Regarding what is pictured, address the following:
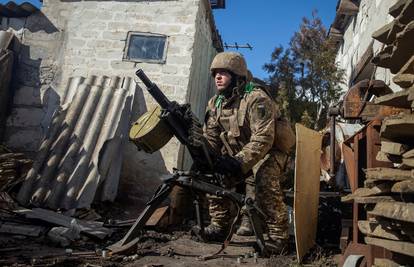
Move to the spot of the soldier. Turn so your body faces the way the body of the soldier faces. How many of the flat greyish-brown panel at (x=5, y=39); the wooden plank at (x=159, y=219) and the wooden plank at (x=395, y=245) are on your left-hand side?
1

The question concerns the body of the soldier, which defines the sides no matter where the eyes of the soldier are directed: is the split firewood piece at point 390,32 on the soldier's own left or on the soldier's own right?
on the soldier's own left

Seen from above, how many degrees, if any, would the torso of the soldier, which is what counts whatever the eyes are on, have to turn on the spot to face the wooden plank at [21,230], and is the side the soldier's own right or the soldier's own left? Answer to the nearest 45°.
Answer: approximately 45° to the soldier's own right

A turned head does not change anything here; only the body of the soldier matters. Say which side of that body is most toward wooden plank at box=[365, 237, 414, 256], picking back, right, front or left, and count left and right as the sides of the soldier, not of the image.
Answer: left

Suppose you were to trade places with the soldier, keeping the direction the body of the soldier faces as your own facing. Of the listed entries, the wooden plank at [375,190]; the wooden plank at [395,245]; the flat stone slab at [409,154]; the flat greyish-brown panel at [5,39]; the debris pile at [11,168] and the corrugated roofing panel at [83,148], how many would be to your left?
3

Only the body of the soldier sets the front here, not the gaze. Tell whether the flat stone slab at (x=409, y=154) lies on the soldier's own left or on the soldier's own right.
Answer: on the soldier's own left

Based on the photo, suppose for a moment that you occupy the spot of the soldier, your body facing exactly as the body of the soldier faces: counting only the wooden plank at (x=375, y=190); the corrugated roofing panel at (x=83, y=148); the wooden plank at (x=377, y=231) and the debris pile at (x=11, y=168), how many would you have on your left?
2

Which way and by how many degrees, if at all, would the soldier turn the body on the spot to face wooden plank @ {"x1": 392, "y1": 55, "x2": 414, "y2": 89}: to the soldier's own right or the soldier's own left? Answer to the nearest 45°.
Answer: approximately 90° to the soldier's own left

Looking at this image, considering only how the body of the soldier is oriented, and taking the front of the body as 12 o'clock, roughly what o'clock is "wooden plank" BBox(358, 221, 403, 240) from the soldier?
The wooden plank is roughly at 9 o'clock from the soldier.

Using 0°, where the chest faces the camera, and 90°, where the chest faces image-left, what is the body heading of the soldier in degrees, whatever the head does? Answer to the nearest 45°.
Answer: approximately 45°

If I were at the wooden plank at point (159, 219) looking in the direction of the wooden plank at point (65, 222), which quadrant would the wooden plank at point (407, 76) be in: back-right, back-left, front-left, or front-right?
back-left

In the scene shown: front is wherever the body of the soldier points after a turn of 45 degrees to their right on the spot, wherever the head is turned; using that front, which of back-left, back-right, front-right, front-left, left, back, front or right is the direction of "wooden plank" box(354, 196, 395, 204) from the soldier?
back-left

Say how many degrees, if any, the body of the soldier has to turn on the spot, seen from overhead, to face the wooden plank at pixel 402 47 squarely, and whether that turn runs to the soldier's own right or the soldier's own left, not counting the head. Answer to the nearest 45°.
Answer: approximately 90° to the soldier's own left

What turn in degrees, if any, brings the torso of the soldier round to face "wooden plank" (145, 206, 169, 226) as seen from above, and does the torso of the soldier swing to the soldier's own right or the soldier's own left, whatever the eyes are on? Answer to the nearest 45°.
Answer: approximately 90° to the soldier's own right

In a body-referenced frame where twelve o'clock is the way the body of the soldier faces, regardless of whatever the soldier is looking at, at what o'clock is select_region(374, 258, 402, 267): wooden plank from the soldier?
The wooden plank is roughly at 9 o'clock from the soldier.
